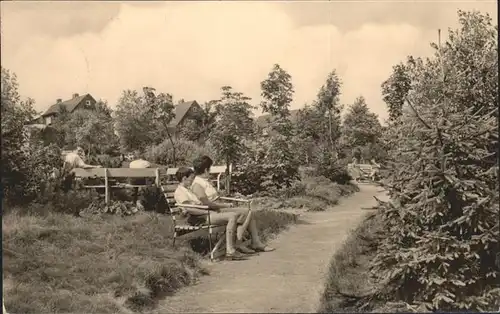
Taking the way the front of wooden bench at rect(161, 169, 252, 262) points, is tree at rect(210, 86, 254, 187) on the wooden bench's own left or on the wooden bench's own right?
on the wooden bench's own left

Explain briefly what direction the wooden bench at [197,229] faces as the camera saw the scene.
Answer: facing the viewer and to the right of the viewer

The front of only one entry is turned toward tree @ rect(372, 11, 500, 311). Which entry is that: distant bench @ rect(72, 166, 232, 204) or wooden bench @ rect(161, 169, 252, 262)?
the wooden bench

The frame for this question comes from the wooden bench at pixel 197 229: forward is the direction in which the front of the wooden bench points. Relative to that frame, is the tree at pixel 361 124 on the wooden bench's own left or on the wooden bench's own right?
on the wooden bench's own left
